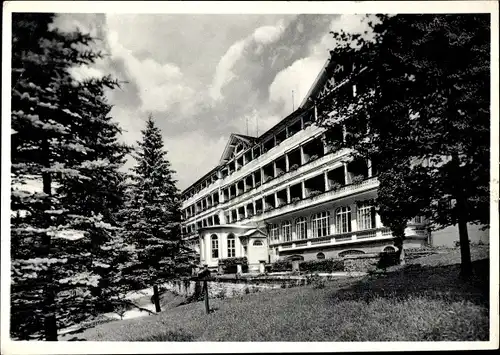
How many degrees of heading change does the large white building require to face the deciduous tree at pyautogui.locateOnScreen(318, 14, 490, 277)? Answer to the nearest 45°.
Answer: approximately 45° to its left

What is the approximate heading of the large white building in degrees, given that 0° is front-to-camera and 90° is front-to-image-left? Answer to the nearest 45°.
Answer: approximately 45°
